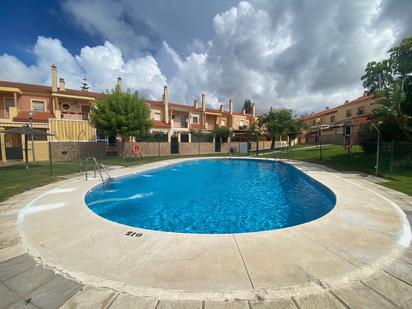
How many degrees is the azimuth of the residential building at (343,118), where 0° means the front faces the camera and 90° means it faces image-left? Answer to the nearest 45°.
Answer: approximately 45°

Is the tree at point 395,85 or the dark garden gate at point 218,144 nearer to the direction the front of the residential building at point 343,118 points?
the dark garden gate

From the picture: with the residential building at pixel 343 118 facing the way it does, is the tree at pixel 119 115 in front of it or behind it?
in front

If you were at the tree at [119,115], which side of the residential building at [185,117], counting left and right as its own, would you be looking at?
right

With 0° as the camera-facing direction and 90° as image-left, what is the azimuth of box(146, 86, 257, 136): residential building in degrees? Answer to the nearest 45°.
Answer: approximately 315°

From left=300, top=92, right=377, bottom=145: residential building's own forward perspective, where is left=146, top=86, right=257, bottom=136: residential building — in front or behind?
in front

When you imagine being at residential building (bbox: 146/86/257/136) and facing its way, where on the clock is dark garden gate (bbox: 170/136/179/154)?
The dark garden gate is roughly at 2 o'clock from the residential building.

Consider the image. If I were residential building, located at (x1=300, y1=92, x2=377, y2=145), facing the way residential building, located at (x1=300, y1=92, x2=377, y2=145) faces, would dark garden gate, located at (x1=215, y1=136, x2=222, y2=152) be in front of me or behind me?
in front
